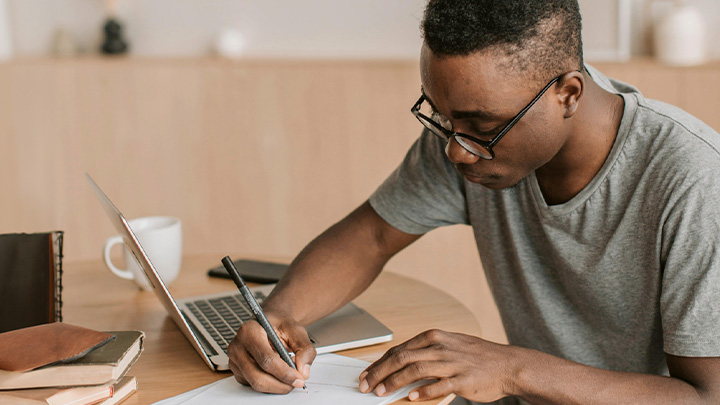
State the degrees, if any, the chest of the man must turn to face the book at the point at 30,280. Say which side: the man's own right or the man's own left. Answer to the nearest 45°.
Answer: approximately 45° to the man's own right

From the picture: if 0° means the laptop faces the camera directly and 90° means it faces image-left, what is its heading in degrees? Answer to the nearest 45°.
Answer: approximately 270°

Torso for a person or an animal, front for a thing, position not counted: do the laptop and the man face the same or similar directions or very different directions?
very different directions

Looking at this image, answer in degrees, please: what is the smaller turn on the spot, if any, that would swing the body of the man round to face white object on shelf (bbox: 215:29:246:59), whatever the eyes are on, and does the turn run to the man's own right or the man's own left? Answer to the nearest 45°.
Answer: approximately 90° to the man's own right

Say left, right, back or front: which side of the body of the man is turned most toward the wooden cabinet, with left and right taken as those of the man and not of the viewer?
right

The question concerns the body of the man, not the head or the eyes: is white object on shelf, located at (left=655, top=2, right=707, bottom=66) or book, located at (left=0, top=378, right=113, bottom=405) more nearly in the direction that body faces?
the book

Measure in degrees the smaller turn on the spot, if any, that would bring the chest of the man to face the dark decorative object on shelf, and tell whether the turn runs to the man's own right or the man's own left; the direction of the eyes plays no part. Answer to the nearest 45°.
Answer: approximately 90° to the man's own right

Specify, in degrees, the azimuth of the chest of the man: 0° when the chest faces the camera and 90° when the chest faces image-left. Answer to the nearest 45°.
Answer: approximately 45°

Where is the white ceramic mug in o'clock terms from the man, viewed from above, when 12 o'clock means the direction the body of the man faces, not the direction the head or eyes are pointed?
The white ceramic mug is roughly at 2 o'clock from the man.

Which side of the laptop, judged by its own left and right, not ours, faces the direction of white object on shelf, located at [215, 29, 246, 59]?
left
